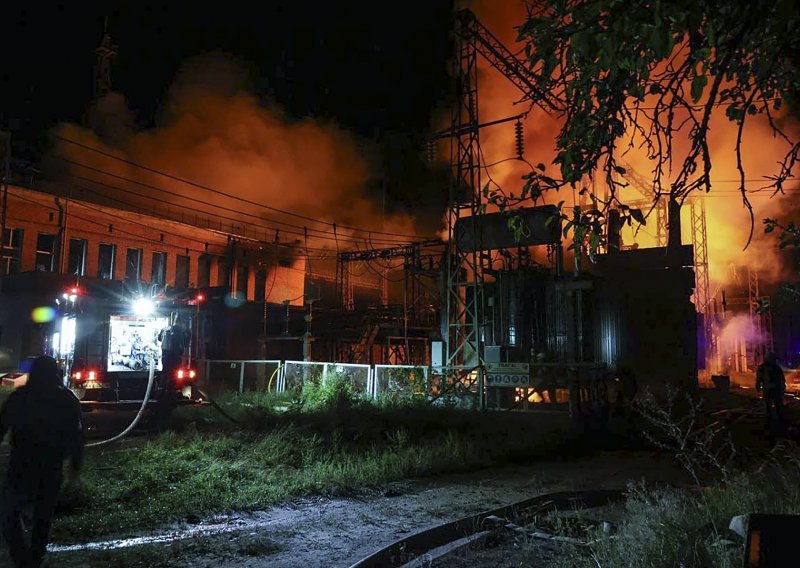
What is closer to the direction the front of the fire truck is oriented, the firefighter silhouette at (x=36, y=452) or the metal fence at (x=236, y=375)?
the metal fence

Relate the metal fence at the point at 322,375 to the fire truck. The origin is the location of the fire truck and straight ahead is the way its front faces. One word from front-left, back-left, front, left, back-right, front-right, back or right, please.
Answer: right

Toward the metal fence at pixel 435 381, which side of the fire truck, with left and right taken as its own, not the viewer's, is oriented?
right

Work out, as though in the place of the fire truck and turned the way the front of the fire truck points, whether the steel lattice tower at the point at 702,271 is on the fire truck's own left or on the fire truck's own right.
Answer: on the fire truck's own right

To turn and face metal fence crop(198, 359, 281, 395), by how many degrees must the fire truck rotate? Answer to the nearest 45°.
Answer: approximately 45° to its right

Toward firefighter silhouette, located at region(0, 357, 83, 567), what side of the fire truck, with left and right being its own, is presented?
back

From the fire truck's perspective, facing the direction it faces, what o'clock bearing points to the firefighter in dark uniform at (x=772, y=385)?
The firefighter in dark uniform is roughly at 4 o'clock from the fire truck.

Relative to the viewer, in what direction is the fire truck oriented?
away from the camera

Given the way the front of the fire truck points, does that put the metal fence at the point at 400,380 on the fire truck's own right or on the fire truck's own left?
on the fire truck's own right
